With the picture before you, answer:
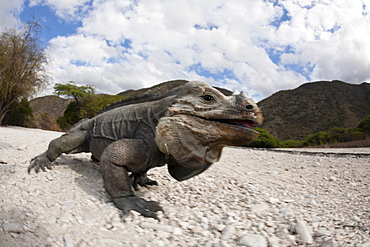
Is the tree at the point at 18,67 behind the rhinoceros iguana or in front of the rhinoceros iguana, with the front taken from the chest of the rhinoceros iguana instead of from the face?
behind

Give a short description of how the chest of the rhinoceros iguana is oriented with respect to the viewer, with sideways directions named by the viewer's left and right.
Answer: facing the viewer and to the right of the viewer

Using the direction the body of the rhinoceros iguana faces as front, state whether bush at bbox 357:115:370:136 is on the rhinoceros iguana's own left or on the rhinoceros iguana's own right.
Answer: on the rhinoceros iguana's own left

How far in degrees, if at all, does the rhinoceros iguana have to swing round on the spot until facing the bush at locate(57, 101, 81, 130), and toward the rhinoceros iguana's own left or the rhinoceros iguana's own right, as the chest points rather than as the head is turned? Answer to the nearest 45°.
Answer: approximately 135° to the rhinoceros iguana's own left

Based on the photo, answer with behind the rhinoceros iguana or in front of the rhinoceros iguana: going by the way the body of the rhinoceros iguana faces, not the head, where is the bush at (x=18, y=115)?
behind

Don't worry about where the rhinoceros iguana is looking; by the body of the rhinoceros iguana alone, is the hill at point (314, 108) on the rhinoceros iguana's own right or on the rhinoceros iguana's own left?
on the rhinoceros iguana's own left

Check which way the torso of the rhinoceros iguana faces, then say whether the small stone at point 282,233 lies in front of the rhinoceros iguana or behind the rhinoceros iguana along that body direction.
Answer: in front
